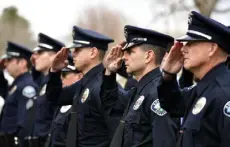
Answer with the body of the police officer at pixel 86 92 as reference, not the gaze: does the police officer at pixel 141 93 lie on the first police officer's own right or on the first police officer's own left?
on the first police officer's own left

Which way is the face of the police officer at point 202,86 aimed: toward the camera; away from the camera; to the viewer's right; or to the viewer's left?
to the viewer's left

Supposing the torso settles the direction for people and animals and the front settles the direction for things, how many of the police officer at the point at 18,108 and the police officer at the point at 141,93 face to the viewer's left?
2

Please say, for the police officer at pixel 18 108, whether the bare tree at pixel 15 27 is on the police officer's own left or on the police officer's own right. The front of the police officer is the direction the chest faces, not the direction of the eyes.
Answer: on the police officer's own right

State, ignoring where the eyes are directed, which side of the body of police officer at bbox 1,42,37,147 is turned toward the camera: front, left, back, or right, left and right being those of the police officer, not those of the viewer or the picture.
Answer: left

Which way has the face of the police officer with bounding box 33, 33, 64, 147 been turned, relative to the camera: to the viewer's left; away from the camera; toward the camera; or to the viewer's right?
to the viewer's left

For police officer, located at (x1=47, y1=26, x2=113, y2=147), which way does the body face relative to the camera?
to the viewer's left

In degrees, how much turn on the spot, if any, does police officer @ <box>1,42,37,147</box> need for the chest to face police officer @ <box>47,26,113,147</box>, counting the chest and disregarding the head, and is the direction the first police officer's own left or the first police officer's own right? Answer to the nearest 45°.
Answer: approximately 90° to the first police officer's own left

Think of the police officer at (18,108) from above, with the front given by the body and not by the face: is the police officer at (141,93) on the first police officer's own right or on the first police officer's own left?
on the first police officer's own left

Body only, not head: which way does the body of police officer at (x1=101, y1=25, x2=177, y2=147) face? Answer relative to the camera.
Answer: to the viewer's left

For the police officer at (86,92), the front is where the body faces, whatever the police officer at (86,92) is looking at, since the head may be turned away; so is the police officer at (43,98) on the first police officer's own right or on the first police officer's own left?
on the first police officer's own right
